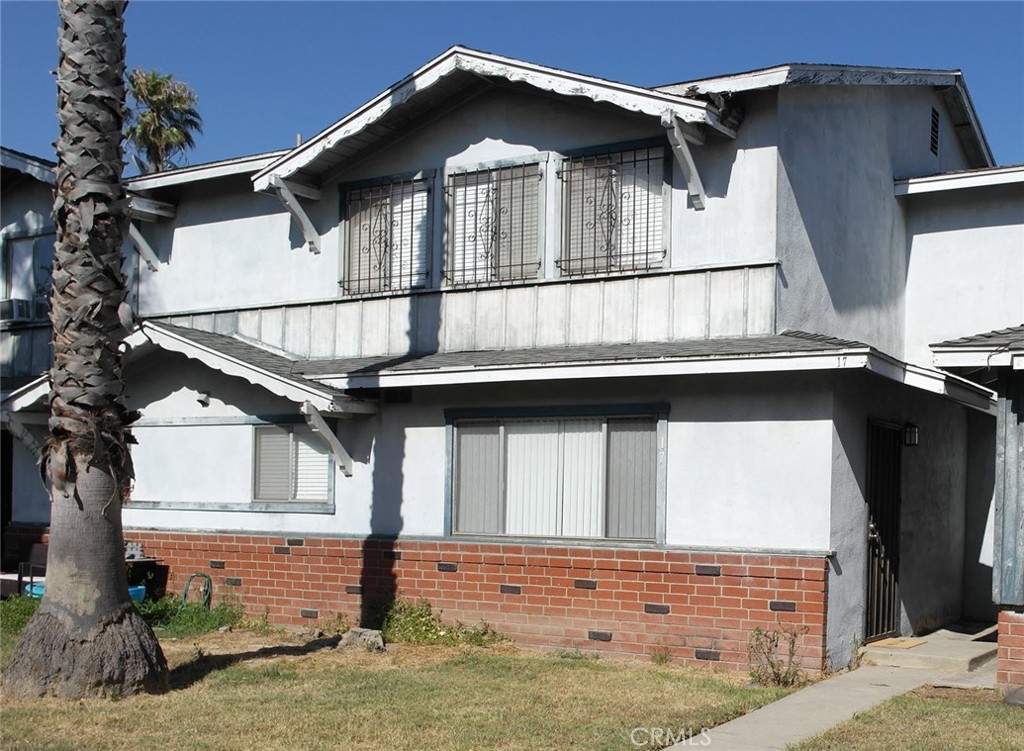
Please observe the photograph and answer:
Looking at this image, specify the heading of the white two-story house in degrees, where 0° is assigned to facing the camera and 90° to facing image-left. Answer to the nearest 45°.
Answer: approximately 45°

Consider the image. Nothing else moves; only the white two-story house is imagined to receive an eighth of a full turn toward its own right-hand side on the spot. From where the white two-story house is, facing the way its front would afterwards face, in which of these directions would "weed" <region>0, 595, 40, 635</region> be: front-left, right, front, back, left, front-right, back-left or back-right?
front
